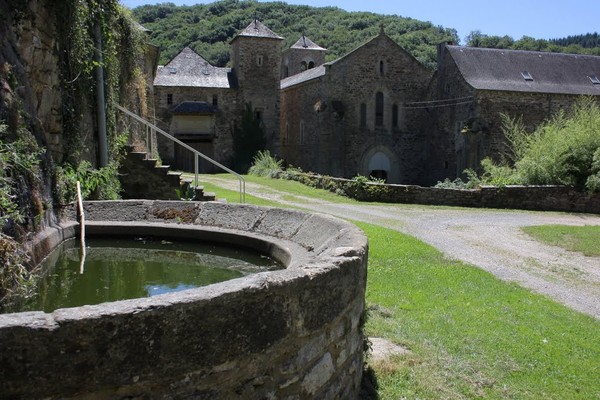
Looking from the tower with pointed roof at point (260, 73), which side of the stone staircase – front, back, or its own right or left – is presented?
left

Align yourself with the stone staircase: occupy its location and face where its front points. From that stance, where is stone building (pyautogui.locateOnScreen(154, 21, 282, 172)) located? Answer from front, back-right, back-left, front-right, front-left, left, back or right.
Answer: left

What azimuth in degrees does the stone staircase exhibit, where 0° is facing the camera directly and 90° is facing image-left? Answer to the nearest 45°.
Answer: approximately 270°

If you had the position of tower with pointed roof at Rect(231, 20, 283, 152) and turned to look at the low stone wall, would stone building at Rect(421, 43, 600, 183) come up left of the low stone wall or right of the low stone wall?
left

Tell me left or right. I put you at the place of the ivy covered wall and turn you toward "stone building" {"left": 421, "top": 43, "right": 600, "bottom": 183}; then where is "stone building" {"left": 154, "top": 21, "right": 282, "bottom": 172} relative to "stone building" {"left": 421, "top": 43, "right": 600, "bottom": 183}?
left

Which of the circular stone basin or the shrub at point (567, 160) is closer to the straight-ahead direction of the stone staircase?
the shrub

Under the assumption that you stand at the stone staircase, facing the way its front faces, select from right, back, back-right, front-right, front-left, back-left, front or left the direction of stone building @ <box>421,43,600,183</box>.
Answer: front-left

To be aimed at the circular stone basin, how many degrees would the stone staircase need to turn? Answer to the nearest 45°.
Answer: approximately 90° to its right

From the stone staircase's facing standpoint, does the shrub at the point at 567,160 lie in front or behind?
in front
